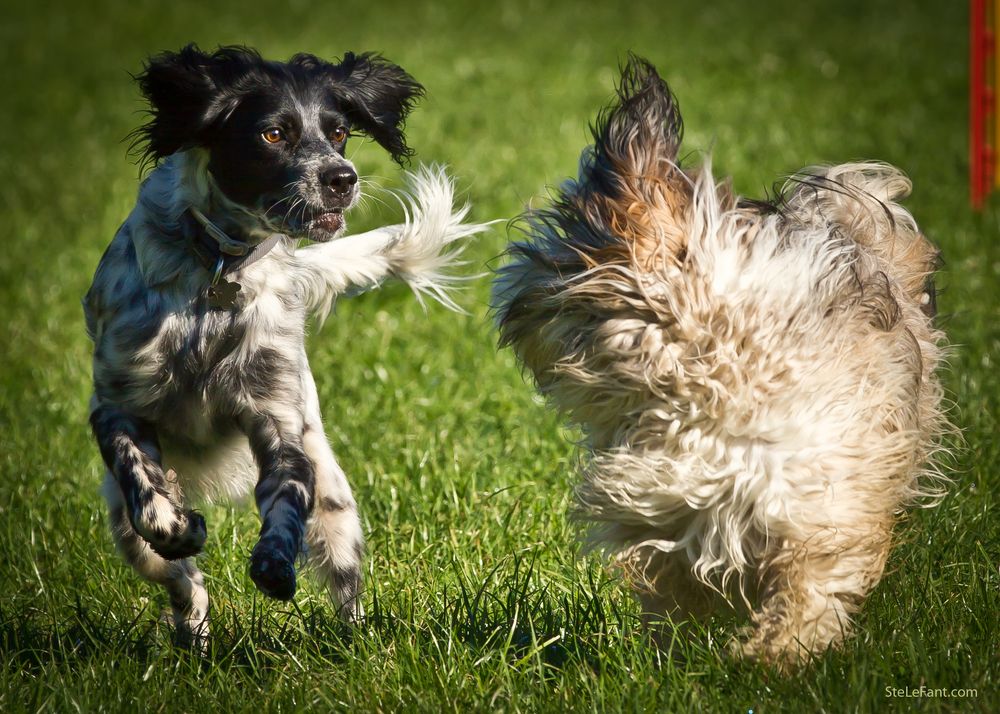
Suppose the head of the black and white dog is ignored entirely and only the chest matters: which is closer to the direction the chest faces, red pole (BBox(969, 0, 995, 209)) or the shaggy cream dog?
the shaggy cream dog

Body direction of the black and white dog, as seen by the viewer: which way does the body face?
toward the camera

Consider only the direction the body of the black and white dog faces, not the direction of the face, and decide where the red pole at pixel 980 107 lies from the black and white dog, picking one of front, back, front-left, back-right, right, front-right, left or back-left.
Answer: back-left

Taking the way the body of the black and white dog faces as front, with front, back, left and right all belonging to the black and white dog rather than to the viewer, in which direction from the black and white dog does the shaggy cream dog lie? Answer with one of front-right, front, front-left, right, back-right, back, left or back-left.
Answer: front-left
